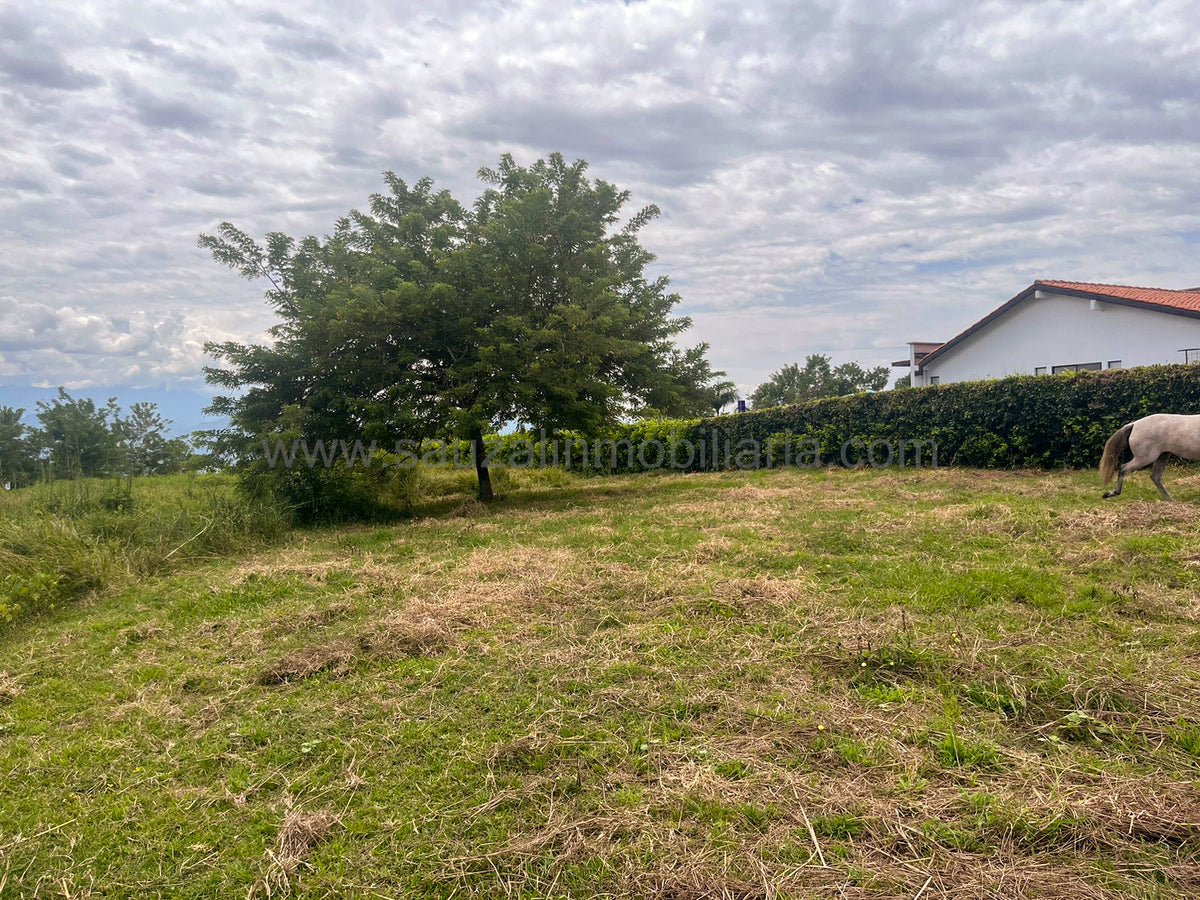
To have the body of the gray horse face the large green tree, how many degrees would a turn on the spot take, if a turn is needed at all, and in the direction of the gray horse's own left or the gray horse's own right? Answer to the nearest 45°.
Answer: approximately 180°

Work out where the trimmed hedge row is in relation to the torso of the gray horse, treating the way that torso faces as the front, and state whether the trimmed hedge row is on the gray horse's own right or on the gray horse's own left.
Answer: on the gray horse's own left

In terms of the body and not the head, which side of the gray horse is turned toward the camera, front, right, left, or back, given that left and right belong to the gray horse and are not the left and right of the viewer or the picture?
right

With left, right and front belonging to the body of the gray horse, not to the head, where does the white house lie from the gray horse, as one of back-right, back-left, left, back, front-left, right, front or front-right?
left

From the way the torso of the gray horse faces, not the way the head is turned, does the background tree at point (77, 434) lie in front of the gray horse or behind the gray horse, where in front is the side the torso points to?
behind

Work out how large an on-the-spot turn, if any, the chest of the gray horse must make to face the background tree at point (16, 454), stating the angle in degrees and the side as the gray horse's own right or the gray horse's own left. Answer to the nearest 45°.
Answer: approximately 180°
